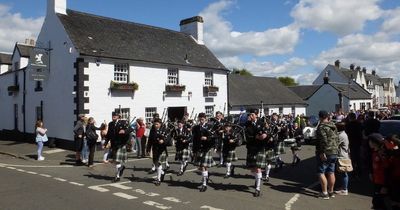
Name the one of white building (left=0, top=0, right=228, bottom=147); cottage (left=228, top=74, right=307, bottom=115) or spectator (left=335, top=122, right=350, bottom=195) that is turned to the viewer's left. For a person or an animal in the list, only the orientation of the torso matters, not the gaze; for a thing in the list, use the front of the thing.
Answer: the spectator

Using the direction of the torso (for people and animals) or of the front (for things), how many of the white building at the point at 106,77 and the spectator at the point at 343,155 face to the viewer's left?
1

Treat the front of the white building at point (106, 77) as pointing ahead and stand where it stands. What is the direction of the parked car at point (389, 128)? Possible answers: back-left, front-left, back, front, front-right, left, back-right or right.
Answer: front

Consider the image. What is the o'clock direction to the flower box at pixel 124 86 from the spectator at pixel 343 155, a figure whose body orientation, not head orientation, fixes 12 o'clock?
The flower box is roughly at 1 o'clock from the spectator.

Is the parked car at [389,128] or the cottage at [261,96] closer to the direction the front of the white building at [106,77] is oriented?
the parked car

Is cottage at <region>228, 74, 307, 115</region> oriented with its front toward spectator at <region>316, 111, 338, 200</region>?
yes

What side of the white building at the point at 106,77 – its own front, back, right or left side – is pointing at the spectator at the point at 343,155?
front

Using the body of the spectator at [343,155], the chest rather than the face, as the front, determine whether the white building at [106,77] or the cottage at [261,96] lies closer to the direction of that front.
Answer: the white building

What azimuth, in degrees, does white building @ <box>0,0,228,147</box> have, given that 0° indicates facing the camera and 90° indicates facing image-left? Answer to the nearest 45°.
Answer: approximately 315°

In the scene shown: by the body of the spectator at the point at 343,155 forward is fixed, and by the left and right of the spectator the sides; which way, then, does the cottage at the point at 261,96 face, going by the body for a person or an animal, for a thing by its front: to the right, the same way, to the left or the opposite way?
to the left

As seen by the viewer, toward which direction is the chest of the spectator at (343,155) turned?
to the viewer's left

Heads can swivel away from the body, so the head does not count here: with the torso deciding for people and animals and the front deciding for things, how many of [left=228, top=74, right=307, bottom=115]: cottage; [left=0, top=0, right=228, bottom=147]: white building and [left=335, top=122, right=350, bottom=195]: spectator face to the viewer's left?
1

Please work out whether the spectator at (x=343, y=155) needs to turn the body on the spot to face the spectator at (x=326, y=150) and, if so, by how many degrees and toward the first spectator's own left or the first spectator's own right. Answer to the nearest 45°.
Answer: approximately 45° to the first spectator's own left

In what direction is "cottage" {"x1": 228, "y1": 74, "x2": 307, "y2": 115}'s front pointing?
toward the camera

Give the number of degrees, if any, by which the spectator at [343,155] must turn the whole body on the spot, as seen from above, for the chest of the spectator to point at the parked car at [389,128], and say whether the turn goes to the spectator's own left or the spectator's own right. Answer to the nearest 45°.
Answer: approximately 90° to the spectator's own right

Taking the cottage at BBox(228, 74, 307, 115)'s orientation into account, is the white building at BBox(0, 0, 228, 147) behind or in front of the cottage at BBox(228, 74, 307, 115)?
in front

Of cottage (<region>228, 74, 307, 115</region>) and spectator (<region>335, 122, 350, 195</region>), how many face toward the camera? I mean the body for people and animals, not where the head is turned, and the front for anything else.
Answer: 1

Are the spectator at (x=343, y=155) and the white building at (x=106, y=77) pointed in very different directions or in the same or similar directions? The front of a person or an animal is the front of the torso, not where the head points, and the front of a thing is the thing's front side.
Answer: very different directions
